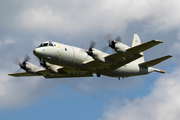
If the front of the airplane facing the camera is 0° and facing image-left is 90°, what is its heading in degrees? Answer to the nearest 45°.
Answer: approximately 45°
